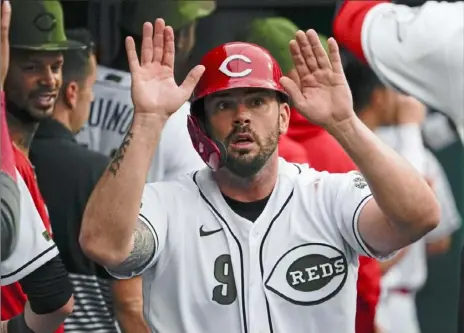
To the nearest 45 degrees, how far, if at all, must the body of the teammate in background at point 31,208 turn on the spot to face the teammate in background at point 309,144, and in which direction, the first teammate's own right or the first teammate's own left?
approximately 45° to the first teammate's own left

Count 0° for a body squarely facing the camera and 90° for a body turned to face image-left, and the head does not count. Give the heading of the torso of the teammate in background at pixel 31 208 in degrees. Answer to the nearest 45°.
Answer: approximately 315°

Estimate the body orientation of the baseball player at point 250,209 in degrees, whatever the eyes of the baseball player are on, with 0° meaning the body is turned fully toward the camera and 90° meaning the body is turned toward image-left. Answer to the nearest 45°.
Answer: approximately 0°

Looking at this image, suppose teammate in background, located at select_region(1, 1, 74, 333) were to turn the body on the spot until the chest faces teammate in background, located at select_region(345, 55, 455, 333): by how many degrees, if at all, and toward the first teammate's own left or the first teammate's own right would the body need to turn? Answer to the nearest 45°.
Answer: approximately 45° to the first teammate's own left

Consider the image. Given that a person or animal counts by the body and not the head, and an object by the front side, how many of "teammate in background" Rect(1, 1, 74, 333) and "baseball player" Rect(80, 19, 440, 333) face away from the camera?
0

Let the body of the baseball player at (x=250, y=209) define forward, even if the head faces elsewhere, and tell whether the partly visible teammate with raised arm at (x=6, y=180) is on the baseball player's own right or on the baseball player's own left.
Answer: on the baseball player's own right
